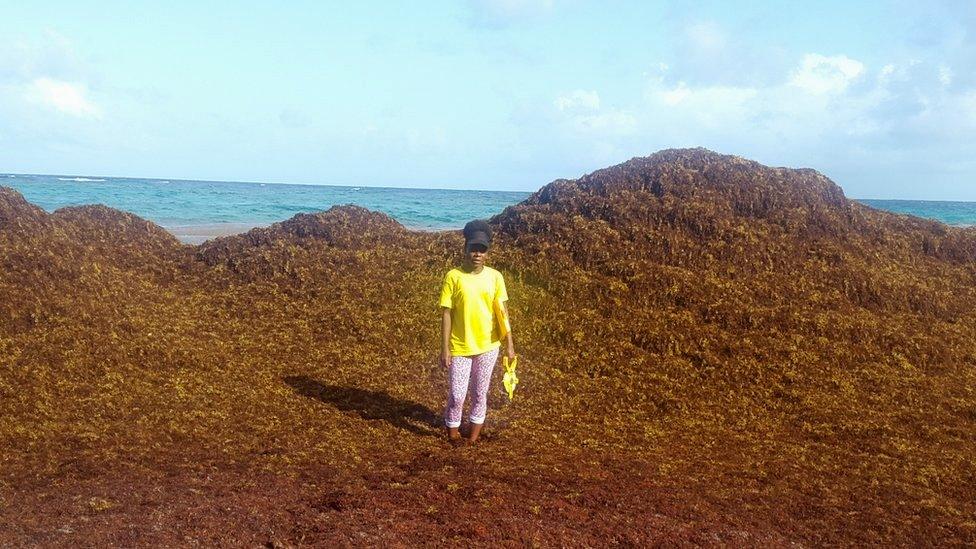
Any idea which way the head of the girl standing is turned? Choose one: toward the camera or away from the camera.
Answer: toward the camera

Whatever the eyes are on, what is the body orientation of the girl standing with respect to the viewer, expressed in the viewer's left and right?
facing the viewer

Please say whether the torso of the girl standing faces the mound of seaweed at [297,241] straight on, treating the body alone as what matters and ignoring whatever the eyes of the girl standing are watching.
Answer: no
